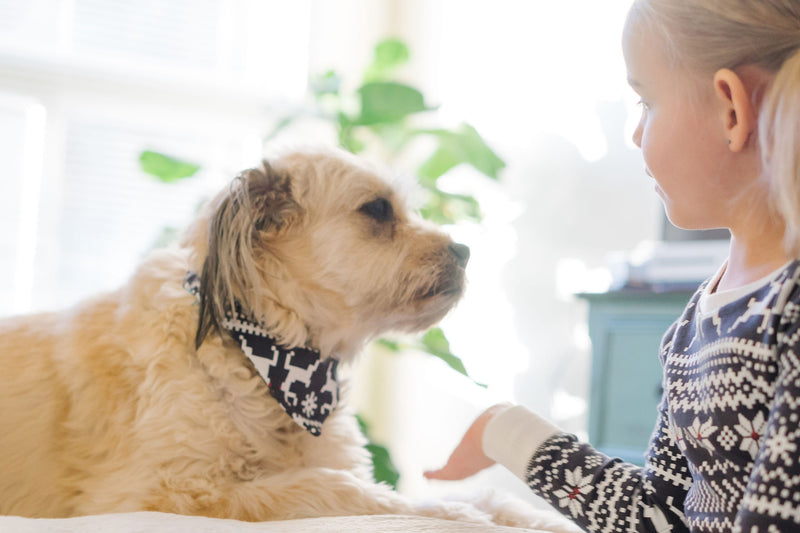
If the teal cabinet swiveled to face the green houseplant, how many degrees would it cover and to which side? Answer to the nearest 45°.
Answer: approximately 90° to its right

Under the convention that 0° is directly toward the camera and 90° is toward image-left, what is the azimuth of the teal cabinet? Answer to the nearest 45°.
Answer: approximately 0°

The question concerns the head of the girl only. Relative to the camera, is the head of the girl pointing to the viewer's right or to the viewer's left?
to the viewer's left

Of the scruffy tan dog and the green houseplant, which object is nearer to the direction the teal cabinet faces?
the scruffy tan dog

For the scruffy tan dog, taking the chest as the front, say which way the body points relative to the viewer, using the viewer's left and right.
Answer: facing to the right of the viewer

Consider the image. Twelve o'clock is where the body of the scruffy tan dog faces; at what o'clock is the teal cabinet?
The teal cabinet is roughly at 11 o'clock from the scruffy tan dog.

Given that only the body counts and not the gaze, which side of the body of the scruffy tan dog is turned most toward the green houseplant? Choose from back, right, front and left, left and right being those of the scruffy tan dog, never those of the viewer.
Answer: left

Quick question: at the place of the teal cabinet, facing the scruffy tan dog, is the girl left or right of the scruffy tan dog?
left

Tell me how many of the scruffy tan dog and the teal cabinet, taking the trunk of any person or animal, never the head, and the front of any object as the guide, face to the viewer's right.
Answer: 1

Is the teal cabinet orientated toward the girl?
yes

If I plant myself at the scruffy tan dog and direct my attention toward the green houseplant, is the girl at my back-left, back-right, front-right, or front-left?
back-right
